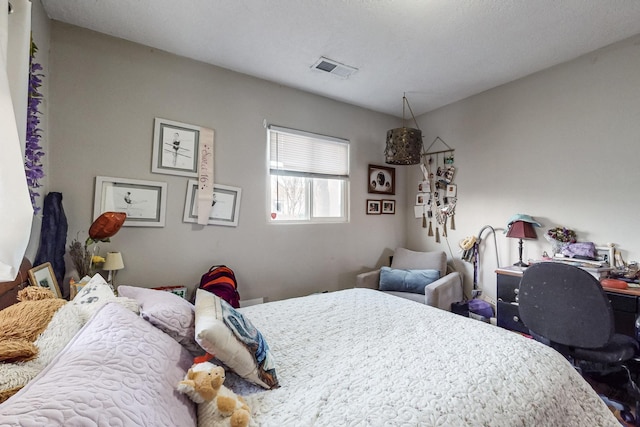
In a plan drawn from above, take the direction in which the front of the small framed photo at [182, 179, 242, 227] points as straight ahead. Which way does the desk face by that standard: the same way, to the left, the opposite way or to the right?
to the right

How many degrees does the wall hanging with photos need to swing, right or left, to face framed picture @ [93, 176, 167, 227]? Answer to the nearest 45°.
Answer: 0° — it already faces it

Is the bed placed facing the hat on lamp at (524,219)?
yes

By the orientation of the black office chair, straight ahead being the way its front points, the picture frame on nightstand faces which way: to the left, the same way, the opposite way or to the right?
the same way

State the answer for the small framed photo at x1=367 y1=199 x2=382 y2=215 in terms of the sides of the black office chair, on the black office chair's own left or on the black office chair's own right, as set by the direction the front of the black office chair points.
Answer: on the black office chair's own left

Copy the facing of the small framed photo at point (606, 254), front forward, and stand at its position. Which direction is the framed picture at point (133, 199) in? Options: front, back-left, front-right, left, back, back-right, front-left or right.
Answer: front

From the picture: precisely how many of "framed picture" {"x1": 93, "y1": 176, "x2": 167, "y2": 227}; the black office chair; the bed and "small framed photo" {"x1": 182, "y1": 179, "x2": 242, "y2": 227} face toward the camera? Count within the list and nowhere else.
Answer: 2

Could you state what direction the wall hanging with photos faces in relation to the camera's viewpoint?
facing the viewer and to the left of the viewer

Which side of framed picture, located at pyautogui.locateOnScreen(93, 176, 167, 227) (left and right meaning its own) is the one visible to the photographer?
front

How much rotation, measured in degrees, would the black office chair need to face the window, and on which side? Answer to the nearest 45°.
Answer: approximately 135° to its left

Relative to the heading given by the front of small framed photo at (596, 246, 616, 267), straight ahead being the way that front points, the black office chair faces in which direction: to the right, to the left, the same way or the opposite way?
the opposite way

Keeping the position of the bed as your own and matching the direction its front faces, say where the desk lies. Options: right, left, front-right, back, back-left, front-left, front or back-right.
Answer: front

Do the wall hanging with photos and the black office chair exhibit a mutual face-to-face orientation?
no

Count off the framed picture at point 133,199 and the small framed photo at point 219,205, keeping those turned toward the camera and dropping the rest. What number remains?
2

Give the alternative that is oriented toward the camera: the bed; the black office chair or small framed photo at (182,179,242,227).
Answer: the small framed photo

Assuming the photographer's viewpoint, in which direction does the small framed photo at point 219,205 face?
facing the viewer

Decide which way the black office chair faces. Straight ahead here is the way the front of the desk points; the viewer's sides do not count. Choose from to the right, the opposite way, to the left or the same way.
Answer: the opposite way

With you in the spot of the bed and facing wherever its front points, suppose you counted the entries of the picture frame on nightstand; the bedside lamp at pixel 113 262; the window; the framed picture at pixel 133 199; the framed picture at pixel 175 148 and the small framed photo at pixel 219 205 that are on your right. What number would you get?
0
